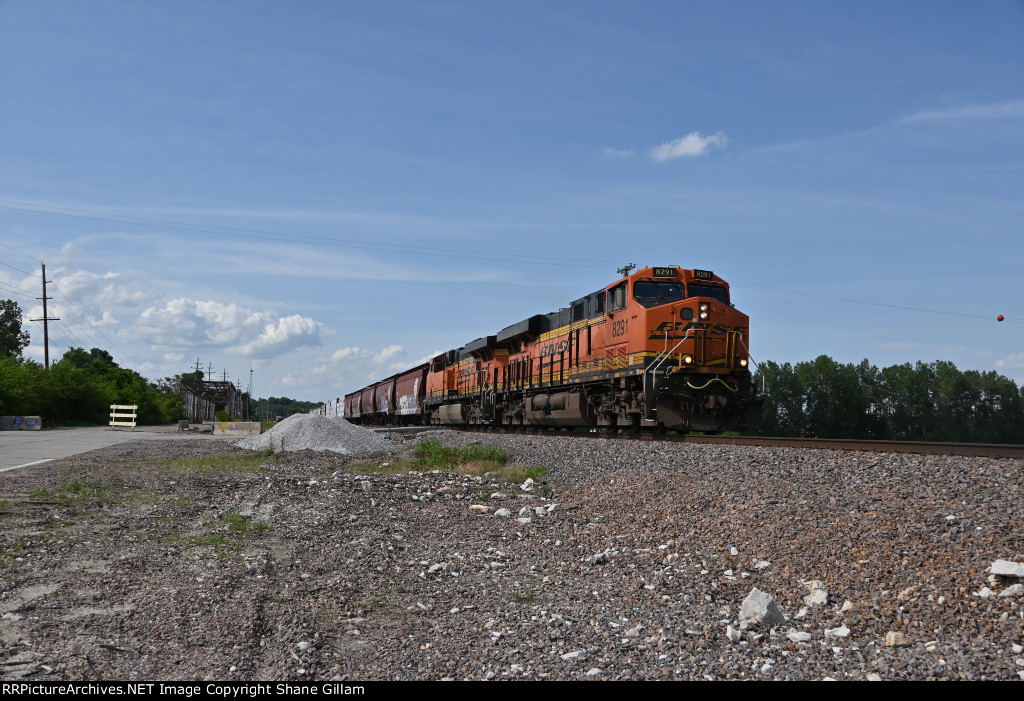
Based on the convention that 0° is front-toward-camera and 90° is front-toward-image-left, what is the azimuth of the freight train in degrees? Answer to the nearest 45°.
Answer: approximately 315°

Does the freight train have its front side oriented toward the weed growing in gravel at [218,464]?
no

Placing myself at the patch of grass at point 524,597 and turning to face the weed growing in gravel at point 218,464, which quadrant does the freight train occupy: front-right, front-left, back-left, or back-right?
front-right

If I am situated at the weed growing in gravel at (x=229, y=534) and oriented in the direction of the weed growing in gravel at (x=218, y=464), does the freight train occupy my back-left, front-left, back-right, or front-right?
front-right

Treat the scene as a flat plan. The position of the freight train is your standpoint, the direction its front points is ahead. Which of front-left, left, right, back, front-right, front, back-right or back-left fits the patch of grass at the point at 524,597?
front-right

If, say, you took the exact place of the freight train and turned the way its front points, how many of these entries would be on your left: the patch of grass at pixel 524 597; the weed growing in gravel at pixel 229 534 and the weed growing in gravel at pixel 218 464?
0

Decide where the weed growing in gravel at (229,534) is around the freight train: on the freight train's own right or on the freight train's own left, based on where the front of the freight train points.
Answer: on the freight train's own right

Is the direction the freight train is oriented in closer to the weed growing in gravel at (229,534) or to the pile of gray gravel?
the weed growing in gravel
